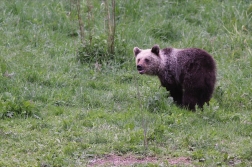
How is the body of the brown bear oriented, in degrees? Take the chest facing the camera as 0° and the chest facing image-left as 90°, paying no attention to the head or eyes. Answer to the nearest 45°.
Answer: approximately 135°
